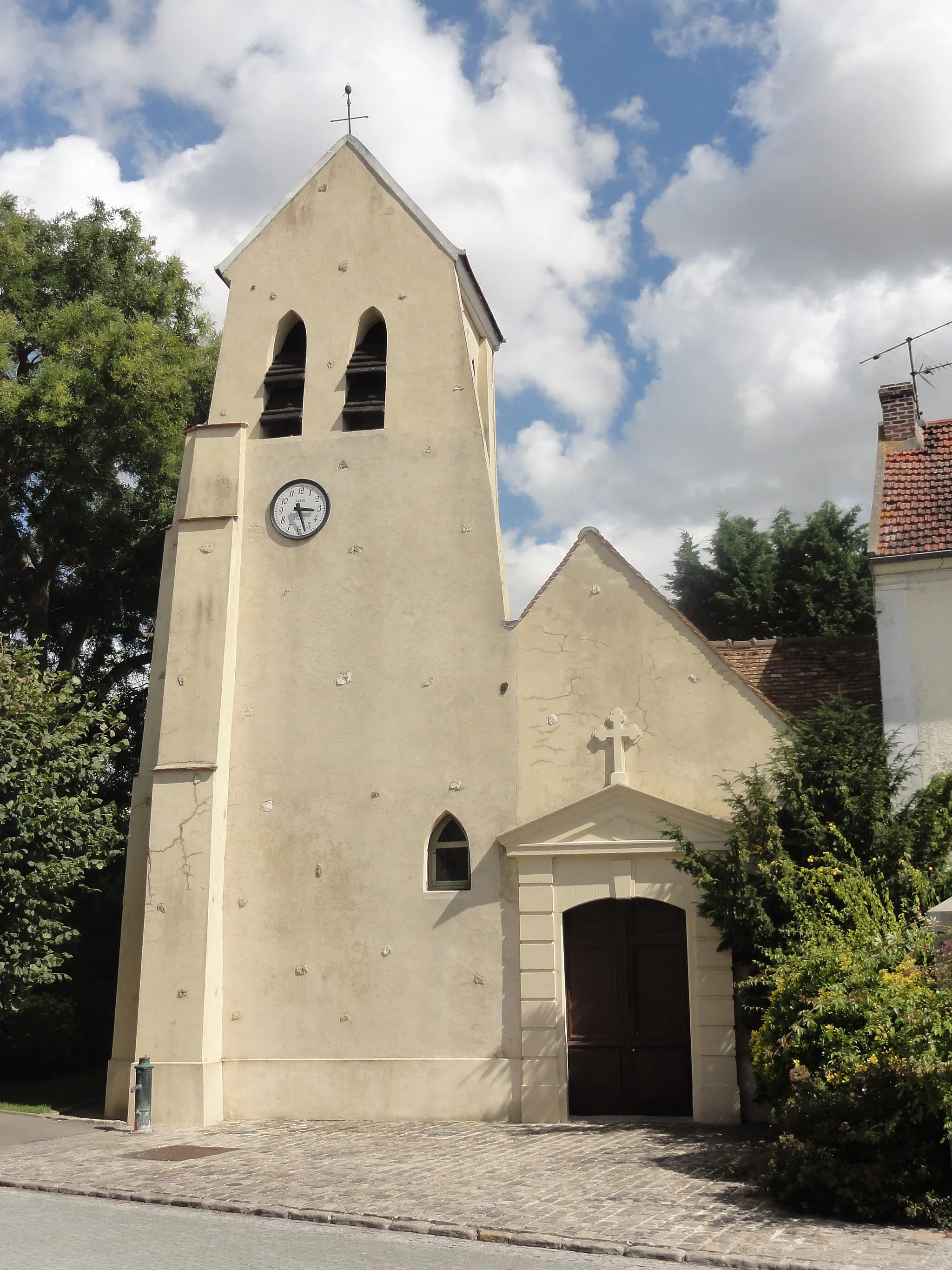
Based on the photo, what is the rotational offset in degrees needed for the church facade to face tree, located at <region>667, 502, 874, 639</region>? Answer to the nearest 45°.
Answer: approximately 135° to its left

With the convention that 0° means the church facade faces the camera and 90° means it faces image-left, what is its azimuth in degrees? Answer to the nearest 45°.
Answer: approximately 0°

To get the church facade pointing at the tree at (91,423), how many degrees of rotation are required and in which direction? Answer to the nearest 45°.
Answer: approximately 135° to its right

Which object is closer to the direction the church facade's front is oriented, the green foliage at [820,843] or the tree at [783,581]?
the green foliage

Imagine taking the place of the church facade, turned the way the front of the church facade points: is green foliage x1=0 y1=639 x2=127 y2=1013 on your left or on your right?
on your right

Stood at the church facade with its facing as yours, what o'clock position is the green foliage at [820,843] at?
The green foliage is roughly at 10 o'clock from the church facade.

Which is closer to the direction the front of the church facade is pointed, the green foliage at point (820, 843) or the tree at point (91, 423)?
the green foliage

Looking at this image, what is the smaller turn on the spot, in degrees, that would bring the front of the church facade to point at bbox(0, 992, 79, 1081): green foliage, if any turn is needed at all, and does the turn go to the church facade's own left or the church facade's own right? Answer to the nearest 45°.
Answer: approximately 135° to the church facade's own right

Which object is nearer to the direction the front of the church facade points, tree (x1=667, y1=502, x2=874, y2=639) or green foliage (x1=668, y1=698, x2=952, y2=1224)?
the green foliage
